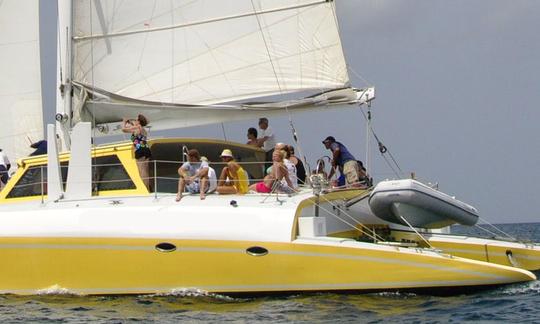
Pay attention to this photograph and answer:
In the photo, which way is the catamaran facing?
to the viewer's left

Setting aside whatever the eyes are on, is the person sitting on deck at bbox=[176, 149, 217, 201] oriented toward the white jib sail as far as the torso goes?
no

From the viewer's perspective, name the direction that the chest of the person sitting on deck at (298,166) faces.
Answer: to the viewer's left

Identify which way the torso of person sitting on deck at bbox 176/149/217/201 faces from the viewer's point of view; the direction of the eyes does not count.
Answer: toward the camera

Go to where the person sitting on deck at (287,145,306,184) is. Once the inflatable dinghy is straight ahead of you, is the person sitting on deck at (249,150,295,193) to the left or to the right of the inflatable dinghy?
right

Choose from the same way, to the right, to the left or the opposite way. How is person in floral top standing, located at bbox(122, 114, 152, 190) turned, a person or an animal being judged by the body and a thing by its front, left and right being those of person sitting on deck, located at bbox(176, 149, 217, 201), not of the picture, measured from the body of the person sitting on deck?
to the right

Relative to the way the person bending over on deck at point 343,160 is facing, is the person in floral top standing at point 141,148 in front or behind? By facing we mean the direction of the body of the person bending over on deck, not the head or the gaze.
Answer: in front

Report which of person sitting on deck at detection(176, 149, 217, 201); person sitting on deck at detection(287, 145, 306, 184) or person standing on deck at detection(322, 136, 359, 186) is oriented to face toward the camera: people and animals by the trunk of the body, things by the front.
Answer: person sitting on deck at detection(176, 149, 217, 201)

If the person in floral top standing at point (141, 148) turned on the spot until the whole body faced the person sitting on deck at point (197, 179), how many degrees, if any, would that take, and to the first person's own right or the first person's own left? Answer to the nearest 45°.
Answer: approximately 135° to the first person's own left

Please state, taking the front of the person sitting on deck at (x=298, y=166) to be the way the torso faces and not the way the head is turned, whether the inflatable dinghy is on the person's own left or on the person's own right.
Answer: on the person's own left

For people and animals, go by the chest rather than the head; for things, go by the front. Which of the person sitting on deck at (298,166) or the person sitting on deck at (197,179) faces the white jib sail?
the person sitting on deck at (298,166)

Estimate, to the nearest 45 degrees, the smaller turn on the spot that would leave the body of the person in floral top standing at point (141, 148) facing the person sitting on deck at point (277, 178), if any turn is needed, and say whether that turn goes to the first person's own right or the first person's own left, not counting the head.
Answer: approximately 180°
